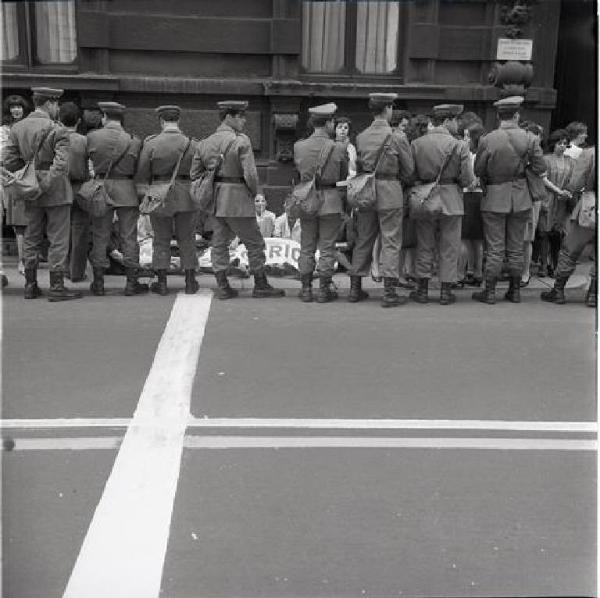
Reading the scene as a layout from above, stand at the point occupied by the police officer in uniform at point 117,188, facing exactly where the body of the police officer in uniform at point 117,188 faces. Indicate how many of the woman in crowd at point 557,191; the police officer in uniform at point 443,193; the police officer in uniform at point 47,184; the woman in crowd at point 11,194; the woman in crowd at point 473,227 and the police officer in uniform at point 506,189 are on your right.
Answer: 4

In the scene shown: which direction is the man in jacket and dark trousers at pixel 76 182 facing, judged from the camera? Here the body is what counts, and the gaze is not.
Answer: away from the camera

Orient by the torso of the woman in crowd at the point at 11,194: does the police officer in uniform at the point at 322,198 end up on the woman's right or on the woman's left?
on the woman's left

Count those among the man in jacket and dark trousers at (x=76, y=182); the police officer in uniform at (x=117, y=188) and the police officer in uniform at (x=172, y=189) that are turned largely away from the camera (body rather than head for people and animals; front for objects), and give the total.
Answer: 3

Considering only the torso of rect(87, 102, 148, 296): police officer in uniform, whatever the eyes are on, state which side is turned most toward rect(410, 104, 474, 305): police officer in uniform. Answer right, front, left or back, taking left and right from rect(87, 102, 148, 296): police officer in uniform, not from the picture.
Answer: right

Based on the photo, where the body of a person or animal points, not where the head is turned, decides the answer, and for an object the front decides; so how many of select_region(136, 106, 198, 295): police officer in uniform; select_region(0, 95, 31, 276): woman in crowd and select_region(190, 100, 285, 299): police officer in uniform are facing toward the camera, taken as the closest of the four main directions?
1

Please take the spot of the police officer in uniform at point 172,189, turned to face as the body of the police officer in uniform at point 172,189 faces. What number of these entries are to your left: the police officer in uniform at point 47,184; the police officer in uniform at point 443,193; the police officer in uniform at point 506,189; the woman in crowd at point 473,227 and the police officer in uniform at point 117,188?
2

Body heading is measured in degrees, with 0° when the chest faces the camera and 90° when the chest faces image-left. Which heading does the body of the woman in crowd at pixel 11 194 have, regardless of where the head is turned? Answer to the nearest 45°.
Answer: approximately 0°

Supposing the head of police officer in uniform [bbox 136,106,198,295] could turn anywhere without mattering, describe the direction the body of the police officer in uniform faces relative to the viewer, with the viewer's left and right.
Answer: facing away from the viewer

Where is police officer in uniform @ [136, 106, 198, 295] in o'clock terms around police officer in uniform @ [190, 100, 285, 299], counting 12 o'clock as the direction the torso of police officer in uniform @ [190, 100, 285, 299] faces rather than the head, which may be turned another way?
police officer in uniform @ [136, 106, 198, 295] is roughly at 8 o'clock from police officer in uniform @ [190, 100, 285, 299].

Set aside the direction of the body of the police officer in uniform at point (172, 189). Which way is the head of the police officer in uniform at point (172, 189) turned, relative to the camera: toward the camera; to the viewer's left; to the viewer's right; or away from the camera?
away from the camera

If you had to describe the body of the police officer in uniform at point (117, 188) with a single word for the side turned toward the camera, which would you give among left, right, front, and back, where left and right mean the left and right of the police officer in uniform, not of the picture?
back

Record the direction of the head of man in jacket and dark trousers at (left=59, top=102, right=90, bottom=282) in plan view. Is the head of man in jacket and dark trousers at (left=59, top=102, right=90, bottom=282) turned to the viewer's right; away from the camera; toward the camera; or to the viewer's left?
away from the camera

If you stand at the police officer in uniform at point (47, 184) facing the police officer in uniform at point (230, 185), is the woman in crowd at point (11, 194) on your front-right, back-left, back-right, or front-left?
back-left

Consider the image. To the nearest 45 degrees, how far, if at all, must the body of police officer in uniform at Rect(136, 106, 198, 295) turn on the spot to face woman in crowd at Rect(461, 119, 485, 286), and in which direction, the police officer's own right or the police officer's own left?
approximately 90° to the police officer's own right

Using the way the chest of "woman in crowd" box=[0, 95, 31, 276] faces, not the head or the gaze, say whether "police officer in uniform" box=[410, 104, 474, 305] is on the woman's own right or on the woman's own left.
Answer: on the woman's own left
